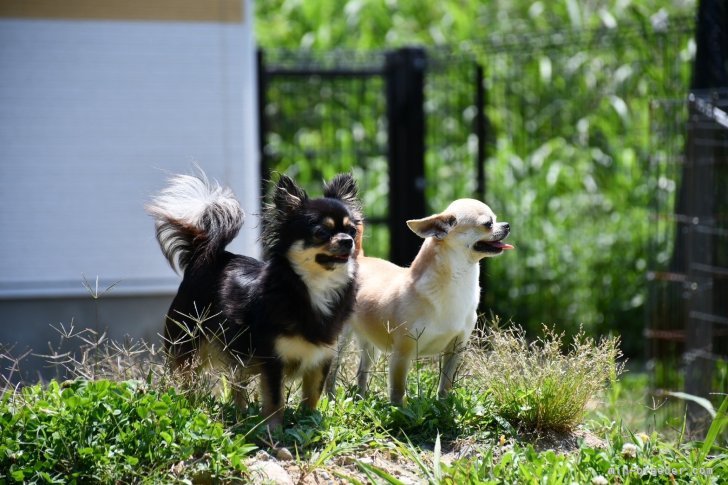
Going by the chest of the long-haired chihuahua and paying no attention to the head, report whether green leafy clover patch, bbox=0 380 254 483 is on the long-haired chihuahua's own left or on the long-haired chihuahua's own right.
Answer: on the long-haired chihuahua's own right

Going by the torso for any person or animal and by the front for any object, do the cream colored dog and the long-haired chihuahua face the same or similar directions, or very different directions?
same or similar directions

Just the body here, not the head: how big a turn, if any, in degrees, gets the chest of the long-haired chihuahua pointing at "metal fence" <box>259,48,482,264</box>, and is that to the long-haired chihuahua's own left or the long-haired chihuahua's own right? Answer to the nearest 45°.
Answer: approximately 135° to the long-haired chihuahua's own left

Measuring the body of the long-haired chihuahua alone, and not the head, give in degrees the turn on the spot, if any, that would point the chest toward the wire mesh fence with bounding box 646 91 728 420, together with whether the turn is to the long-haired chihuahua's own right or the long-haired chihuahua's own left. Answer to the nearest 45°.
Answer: approximately 90° to the long-haired chihuahua's own left

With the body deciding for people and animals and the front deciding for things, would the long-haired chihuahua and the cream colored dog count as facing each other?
no

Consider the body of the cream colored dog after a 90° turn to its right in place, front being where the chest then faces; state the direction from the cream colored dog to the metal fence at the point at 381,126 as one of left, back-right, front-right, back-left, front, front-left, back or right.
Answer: back-right

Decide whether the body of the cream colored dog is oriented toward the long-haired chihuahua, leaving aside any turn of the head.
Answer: no

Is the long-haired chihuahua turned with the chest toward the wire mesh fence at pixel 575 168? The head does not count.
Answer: no

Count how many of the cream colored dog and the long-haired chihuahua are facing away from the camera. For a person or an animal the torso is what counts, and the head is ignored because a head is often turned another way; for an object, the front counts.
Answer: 0

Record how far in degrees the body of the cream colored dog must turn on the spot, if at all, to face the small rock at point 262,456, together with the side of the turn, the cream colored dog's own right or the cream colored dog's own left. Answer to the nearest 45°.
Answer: approximately 90° to the cream colored dog's own right

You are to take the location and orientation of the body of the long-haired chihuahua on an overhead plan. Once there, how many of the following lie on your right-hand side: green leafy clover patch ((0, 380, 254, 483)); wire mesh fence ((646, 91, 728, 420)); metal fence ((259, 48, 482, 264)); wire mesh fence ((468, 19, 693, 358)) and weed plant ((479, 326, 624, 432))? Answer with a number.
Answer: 1

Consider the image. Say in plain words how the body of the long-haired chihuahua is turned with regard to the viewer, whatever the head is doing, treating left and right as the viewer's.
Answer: facing the viewer and to the right of the viewer

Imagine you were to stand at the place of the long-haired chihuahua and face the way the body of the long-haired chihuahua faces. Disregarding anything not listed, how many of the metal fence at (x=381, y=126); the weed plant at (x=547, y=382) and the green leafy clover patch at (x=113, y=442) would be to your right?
1
